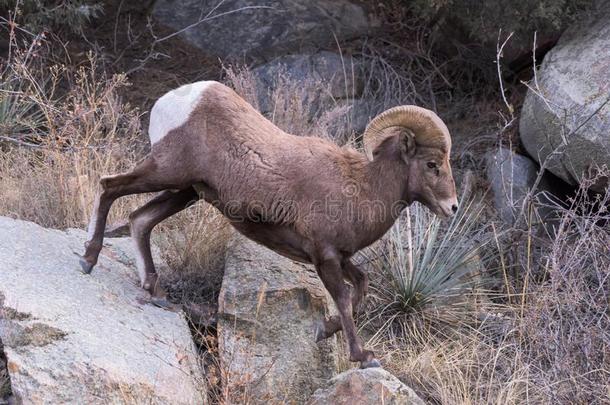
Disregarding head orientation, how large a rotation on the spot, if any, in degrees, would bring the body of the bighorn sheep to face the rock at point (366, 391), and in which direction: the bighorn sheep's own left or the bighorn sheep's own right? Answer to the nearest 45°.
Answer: approximately 90° to the bighorn sheep's own right

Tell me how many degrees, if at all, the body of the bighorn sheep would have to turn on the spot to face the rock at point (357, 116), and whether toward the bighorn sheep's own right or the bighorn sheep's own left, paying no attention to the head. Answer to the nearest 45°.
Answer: approximately 90° to the bighorn sheep's own left

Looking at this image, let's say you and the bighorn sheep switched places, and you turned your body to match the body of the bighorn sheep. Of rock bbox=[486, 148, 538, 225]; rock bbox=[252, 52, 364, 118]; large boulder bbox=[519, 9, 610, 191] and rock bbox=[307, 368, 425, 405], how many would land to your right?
1

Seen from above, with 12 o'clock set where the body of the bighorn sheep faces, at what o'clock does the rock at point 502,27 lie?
The rock is roughly at 10 o'clock from the bighorn sheep.

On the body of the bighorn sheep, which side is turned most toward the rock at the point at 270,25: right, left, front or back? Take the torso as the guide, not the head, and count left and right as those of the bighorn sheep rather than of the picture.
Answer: left

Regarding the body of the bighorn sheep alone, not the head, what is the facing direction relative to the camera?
to the viewer's right

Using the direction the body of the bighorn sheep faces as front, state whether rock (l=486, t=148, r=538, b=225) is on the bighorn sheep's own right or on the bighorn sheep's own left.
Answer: on the bighorn sheep's own left

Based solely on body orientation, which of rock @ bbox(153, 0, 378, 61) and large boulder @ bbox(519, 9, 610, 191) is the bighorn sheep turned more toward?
the large boulder

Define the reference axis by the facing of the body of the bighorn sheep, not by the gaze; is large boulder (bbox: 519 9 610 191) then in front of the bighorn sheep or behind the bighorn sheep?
in front

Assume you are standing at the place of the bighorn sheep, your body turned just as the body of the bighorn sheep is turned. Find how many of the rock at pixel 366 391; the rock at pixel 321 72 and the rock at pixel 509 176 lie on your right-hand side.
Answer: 1
